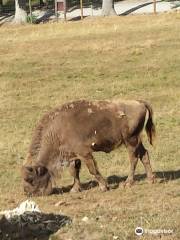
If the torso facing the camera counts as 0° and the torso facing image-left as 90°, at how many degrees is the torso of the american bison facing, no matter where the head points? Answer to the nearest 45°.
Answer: approximately 90°

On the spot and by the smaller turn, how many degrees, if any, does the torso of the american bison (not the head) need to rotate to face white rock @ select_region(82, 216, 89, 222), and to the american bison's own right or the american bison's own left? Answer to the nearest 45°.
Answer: approximately 90° to the american bison's own left
